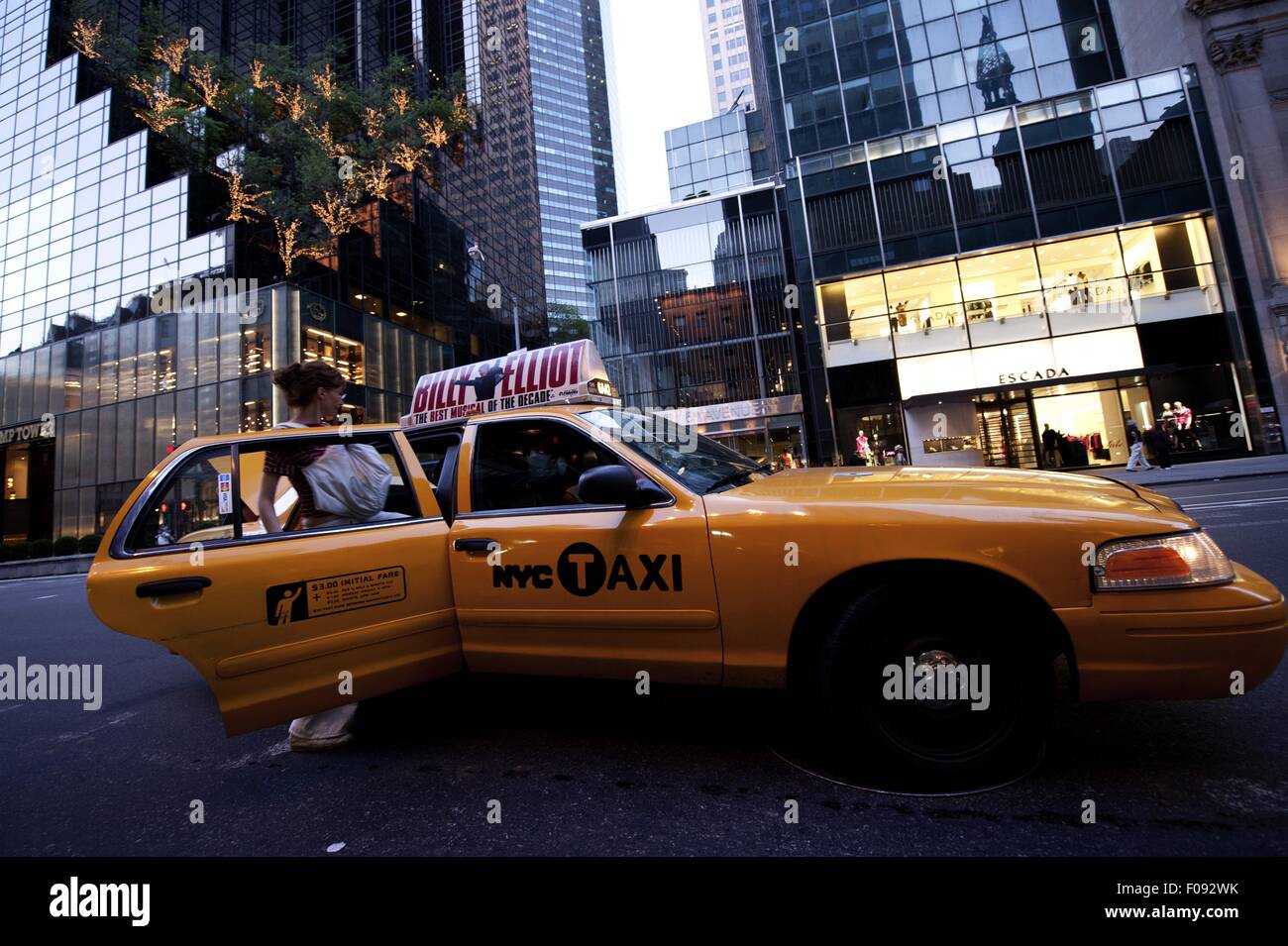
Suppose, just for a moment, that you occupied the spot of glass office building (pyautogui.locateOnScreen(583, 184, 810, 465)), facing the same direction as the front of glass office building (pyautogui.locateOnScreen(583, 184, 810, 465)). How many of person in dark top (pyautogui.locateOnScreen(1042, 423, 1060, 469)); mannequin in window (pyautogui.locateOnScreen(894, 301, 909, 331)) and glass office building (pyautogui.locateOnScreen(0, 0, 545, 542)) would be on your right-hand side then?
1

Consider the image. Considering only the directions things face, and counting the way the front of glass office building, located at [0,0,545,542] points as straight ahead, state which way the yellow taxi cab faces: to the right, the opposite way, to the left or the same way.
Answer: to the left

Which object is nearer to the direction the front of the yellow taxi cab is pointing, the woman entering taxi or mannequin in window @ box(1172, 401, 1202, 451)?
the mannequin in window

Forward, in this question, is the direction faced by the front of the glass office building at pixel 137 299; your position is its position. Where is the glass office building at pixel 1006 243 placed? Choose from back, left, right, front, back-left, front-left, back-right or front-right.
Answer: left

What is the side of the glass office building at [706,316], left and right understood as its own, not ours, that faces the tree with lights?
right

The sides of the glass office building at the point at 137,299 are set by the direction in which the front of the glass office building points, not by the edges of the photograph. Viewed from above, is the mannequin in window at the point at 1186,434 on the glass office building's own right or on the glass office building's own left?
on the glass office building's own left

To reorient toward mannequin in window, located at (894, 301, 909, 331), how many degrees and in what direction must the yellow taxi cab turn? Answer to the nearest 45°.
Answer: approximately 45° to its left

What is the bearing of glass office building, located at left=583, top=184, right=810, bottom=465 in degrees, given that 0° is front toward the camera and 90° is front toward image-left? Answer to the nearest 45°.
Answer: approximately 0°

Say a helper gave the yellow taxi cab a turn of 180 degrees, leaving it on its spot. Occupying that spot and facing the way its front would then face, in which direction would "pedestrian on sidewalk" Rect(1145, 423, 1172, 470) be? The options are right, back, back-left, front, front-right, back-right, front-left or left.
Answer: back-right

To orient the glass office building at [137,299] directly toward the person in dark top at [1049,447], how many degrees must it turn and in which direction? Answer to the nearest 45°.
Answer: approximately 90° to its left

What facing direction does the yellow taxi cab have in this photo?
to the viewer's right

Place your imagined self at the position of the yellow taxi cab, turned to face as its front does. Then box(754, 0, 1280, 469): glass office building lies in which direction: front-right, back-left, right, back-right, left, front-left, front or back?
front-left

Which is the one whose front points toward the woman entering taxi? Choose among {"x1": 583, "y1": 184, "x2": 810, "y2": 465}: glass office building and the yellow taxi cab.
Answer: the glass office building

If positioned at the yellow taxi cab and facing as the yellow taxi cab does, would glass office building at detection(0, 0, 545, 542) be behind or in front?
behind

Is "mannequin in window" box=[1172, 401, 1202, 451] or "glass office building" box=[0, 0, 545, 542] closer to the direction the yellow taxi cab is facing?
the mannequin in window

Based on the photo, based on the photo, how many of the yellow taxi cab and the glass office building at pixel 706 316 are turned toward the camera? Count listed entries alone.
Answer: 1

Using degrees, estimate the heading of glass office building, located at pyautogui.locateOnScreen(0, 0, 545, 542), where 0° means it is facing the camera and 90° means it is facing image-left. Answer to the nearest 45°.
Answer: approximately 45°
